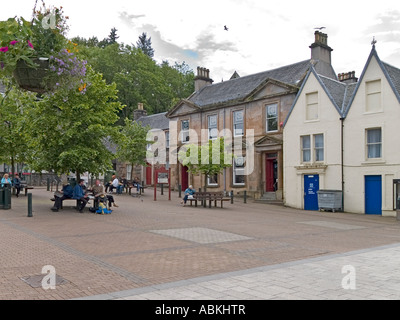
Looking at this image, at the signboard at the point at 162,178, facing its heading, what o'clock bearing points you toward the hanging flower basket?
The hanging flower basket is roughly at 12 o'clock from the signboard.

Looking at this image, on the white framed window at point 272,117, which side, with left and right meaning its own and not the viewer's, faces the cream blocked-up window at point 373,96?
left

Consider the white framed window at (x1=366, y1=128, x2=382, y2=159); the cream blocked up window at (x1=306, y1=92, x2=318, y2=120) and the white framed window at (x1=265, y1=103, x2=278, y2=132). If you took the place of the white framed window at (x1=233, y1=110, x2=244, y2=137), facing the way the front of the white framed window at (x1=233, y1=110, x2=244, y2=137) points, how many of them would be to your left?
3

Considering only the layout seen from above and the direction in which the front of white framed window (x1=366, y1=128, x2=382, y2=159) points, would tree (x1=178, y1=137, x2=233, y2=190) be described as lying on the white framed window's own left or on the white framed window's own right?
on the white framed window's own right

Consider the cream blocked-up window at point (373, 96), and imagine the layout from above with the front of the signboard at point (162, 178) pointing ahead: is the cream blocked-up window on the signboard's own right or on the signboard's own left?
on the signboard's own left

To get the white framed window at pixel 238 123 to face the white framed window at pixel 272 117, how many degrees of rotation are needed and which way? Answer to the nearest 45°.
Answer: approximately 90° to its left

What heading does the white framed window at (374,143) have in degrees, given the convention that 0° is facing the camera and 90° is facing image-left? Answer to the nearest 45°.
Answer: approximately 0°

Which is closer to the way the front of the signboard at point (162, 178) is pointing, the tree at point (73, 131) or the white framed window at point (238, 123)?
the tree

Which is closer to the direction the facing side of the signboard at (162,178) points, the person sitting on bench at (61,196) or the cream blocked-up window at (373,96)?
the person sitting on bench

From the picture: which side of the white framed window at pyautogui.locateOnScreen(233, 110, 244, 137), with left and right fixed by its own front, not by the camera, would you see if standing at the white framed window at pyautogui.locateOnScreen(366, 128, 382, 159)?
left

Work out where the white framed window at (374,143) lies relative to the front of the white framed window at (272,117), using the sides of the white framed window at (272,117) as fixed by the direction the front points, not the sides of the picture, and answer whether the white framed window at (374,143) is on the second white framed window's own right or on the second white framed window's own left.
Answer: on the second white framed window's own left

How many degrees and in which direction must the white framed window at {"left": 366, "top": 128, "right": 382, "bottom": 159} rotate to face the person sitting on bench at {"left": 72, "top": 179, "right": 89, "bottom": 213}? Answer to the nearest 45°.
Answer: approximately 45° to its right

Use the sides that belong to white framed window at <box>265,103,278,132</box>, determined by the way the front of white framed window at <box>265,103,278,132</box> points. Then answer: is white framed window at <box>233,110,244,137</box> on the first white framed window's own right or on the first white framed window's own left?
on the first white framed window's own right

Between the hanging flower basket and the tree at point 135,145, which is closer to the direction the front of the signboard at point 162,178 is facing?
the hanging flower basket
